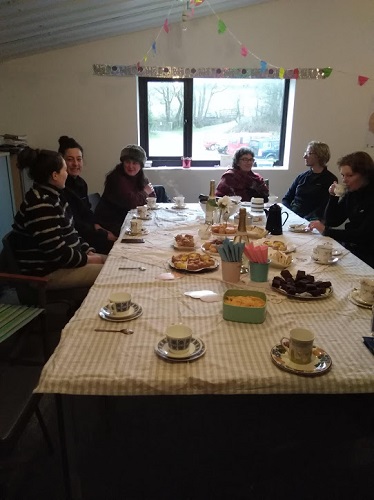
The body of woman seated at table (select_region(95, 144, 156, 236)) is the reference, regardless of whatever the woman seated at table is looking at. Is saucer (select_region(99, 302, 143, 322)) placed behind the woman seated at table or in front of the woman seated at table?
in front

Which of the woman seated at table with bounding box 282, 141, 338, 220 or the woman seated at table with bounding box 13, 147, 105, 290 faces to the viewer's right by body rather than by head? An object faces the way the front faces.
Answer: the woman seated at table with bounding box 13, 147, 105, 290

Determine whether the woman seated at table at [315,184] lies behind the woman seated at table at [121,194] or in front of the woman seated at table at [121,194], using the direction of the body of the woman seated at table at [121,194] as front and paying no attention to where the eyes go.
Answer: in front

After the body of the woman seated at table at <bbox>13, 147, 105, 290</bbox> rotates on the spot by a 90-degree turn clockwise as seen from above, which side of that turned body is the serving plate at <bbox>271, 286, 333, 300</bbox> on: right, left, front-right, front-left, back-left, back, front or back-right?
front-left

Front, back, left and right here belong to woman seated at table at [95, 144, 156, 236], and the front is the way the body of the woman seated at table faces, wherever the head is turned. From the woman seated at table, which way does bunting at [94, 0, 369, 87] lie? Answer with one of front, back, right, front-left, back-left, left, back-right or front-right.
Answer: left

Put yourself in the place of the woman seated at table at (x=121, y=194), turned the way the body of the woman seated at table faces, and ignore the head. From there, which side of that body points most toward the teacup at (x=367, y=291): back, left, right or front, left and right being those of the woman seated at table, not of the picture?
front

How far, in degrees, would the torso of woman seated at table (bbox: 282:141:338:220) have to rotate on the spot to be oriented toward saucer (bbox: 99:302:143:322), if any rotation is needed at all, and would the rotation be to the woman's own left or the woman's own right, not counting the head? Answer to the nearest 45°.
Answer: approximately 45° to the woman's own left

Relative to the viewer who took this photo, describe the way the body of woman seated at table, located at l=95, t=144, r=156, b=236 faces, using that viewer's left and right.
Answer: facing the viewer and to the right of the viewer

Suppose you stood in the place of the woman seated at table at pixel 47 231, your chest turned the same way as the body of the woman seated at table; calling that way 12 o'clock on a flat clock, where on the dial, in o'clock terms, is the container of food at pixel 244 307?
The container of food is roughly at 2 o'clock from the woman seated at table.

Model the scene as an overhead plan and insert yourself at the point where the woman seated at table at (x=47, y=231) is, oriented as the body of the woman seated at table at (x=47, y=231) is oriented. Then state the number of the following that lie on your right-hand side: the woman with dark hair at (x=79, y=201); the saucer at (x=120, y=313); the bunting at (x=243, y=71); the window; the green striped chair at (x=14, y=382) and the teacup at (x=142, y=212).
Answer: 2

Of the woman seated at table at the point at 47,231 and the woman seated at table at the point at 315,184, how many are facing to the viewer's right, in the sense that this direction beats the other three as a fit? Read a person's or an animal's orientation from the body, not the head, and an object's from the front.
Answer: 1

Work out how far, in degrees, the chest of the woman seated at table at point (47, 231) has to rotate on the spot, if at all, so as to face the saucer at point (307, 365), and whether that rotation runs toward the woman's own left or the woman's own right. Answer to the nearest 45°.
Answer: approximately 45° to the woman's own right

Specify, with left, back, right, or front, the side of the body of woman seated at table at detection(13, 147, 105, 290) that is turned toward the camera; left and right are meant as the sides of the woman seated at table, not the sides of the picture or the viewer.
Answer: right

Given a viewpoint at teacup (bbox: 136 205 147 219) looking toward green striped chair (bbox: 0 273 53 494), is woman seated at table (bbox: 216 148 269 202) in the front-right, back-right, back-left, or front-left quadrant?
back-left

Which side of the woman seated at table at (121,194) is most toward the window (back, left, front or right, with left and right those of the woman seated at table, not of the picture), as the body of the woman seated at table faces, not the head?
left

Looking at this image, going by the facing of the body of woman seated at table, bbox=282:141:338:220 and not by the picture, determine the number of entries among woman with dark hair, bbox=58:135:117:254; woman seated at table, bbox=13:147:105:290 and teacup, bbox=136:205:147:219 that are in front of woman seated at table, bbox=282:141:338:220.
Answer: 3
